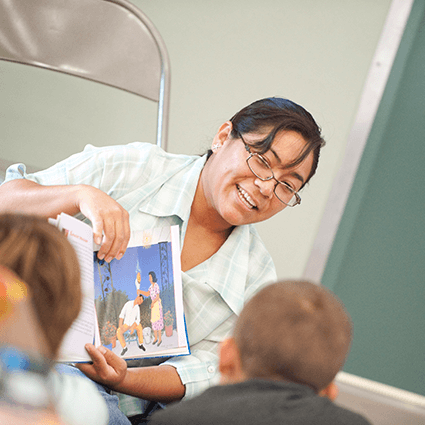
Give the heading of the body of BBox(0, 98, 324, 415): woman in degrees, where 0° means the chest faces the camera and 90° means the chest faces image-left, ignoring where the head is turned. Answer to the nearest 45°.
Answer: approximately 0°

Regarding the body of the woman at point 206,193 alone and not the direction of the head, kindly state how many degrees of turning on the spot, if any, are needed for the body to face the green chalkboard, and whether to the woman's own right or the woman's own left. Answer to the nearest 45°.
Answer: approximately 135° to the woman's own left
